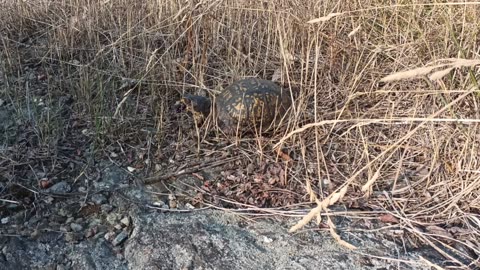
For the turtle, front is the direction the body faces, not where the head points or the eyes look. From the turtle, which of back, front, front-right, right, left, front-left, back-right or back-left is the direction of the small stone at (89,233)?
front-left

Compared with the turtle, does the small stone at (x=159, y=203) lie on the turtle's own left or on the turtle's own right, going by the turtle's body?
on the turtle's own left

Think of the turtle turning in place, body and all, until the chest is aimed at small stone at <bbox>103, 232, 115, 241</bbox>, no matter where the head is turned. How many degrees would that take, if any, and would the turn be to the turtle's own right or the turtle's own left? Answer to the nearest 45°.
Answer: approximately 45° to the turtle's own left

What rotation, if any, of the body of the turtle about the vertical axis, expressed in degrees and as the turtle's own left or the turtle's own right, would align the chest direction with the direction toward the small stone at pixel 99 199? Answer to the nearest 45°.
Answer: approximately 45° to the turtle's own left

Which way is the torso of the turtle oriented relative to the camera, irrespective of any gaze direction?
to the viewer's left

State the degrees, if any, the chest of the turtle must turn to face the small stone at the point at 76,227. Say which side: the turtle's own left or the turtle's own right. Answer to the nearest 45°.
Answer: approximately 45° to the turtle's own left

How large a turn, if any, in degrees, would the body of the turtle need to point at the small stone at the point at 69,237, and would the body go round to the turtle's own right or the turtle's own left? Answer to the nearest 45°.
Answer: approximately 45° to the turtle's own left
